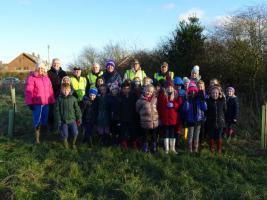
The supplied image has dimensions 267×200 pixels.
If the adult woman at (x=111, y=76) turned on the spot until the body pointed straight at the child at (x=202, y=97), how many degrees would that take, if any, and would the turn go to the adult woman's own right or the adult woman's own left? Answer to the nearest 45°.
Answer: approximately 90° to the adult woman's own left

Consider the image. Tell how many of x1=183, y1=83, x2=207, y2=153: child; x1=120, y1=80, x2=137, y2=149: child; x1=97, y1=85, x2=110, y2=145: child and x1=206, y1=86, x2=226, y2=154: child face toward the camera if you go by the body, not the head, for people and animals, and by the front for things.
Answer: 4

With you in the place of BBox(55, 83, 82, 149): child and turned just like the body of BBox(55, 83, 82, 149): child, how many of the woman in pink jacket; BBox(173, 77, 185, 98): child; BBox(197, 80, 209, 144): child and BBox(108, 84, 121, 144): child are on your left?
3

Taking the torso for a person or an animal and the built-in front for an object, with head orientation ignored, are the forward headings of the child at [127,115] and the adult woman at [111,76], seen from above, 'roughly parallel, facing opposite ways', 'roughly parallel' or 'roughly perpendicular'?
roughly parallel

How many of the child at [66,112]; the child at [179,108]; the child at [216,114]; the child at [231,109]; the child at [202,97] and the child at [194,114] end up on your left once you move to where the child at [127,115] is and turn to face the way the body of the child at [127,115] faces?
5

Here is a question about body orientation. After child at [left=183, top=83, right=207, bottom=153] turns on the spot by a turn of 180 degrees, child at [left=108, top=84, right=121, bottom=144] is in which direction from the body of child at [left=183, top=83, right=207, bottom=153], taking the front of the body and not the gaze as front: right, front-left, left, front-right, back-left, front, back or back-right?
left

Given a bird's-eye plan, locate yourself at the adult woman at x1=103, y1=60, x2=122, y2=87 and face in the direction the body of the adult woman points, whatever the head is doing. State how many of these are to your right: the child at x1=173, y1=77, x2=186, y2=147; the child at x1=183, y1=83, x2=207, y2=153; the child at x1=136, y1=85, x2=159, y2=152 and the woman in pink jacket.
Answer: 1

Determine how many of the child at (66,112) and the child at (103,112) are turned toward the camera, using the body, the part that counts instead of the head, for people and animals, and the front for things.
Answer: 2

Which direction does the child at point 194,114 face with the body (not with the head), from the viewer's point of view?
toward the camera

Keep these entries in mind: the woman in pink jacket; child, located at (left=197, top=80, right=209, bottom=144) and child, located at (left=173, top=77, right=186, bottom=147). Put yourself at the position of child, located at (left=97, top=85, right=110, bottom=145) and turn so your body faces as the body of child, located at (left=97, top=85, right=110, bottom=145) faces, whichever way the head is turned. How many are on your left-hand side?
2

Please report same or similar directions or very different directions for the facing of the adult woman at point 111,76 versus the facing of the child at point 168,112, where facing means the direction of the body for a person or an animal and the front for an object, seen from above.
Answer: same or similar directions

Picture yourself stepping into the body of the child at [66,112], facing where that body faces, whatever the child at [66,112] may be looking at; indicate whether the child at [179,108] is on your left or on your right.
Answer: on your left

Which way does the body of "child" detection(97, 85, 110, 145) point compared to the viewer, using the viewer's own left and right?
facing the viewer
